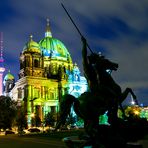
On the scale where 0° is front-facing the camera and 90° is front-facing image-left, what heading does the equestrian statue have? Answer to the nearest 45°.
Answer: approximately 270°
